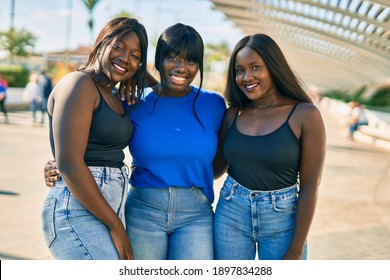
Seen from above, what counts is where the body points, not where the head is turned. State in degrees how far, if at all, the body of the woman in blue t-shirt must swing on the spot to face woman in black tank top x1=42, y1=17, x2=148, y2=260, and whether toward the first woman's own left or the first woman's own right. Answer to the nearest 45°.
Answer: approximately 45° to the first woman's own right

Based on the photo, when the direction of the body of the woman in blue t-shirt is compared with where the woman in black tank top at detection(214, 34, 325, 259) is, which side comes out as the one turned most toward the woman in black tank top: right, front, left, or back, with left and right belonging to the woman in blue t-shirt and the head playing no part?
left

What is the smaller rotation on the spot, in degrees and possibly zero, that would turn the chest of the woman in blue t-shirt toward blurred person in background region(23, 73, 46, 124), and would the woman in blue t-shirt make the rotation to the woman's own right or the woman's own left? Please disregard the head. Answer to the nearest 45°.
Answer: approximately 180°

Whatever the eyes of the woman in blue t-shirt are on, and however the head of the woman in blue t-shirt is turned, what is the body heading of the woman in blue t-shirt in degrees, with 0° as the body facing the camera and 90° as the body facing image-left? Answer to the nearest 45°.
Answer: approximately 0°

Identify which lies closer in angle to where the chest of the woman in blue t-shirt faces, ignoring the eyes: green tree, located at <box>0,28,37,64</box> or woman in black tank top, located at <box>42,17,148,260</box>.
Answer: the woman in black tank top

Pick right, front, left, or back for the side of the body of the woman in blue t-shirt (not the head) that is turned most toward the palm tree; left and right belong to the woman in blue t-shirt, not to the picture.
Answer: back

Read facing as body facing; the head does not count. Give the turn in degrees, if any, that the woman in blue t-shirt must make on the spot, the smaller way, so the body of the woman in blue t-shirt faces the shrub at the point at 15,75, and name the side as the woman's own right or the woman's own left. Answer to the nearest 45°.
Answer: approximately 180°
